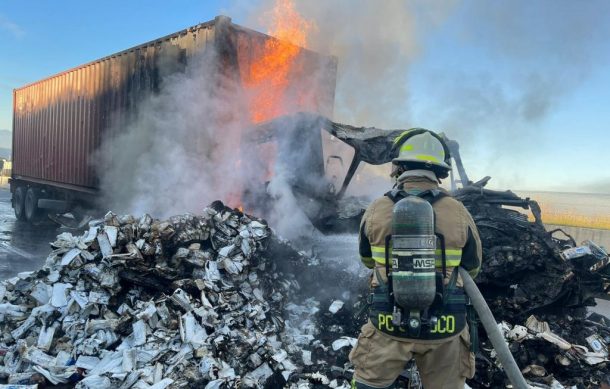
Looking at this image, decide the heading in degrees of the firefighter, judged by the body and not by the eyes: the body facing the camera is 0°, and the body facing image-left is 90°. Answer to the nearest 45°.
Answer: approximately 180°

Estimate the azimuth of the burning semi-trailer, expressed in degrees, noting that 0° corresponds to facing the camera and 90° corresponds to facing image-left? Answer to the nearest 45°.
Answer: approximately 315°

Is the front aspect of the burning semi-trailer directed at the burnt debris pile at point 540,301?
yes

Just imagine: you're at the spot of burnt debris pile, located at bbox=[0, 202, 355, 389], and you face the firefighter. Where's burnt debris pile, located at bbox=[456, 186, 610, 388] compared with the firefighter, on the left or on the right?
left

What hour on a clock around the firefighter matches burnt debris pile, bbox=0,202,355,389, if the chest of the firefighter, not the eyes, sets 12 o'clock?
The burnt debris pile is roughly at 10 o'clock from the firefighter.

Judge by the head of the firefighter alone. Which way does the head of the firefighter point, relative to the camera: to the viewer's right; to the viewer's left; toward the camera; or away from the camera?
away from the camera
